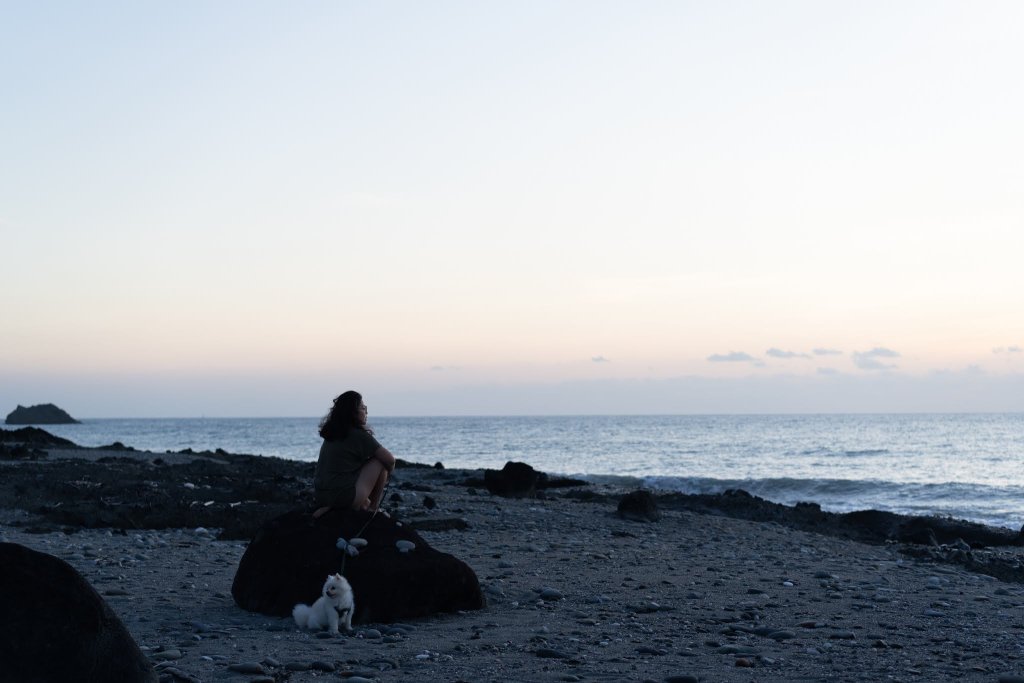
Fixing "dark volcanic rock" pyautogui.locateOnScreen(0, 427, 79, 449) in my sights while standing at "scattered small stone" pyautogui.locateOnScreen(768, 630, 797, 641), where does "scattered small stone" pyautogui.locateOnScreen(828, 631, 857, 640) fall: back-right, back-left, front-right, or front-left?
back-right

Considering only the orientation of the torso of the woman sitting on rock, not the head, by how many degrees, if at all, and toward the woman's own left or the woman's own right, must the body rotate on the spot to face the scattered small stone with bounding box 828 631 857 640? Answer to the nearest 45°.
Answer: approximately 45° to the woman's own right

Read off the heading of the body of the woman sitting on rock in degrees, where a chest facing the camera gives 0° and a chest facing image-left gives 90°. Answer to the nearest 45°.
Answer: approximately 225°

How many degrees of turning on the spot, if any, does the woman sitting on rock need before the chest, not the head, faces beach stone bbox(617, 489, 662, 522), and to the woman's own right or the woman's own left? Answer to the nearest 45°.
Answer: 0° — they already face it

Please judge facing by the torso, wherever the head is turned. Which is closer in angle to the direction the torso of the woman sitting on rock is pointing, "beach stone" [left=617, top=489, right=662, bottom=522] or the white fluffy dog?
the beach stone

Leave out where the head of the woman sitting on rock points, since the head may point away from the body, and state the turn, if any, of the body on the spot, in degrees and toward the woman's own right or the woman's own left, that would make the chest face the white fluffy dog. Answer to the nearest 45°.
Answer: approximately 135° to the woman's own right

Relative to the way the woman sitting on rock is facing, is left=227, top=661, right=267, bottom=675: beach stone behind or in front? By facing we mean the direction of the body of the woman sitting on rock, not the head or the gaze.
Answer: behind
